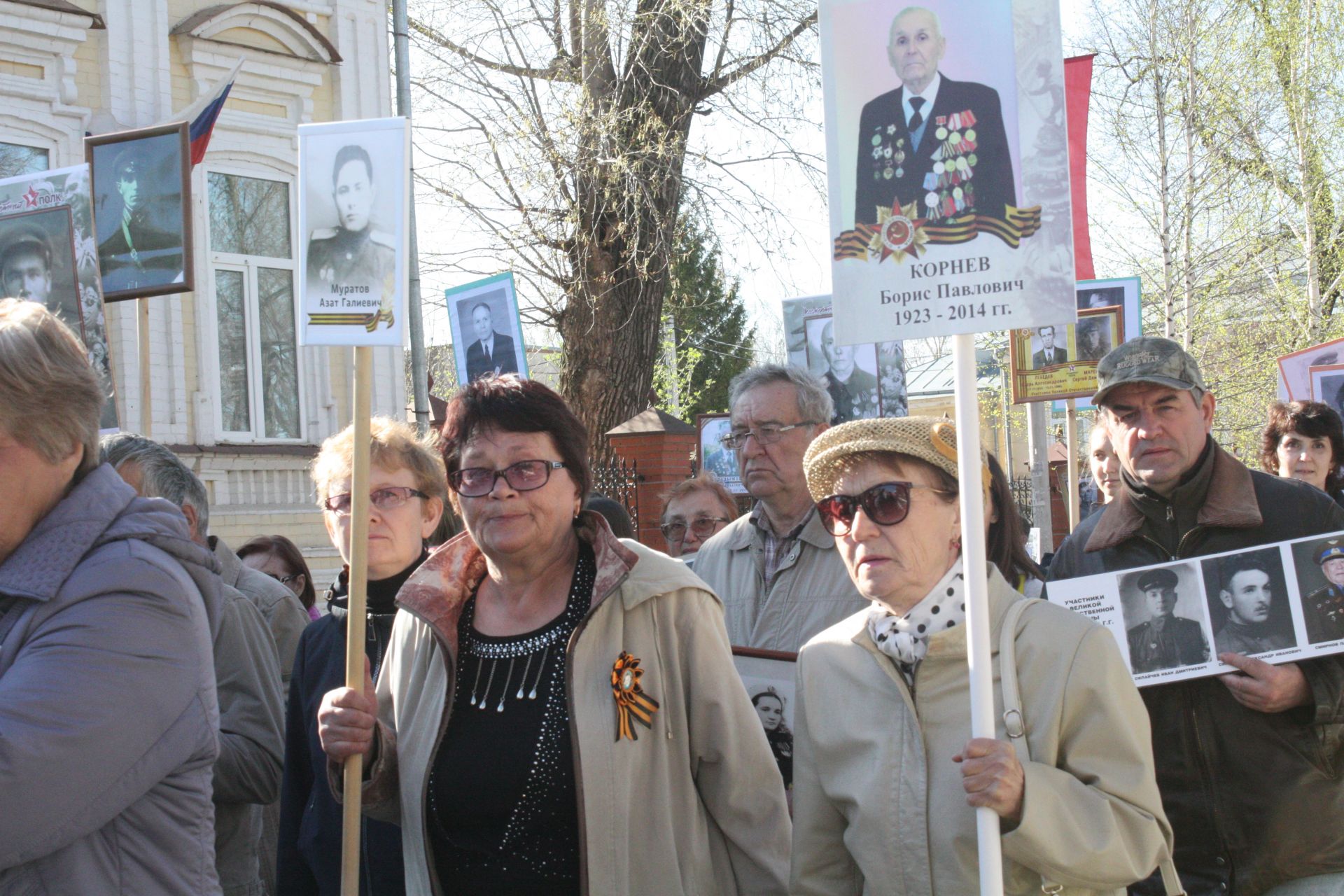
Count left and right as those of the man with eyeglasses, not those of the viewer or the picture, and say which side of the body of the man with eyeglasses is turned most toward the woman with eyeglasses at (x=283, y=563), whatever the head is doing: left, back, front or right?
right

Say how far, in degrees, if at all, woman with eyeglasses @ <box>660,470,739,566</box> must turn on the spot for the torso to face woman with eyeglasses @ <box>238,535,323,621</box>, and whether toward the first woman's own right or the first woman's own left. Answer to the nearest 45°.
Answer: approximately 45° to the first woman's own right

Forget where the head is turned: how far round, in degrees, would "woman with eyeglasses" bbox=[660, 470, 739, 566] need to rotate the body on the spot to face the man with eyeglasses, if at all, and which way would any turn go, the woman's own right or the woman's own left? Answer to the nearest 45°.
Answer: approximately 45° to the woman's own left

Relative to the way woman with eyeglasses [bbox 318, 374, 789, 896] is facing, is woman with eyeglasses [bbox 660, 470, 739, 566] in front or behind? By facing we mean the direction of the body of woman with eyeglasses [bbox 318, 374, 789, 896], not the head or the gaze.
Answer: behind

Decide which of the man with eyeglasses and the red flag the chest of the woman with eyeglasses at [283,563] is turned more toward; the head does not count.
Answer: the man with eyeglasses

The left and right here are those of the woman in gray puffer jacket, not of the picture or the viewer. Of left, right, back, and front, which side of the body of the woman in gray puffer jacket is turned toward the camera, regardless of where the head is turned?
left

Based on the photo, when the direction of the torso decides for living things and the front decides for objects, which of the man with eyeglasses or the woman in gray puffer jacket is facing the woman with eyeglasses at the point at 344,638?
the man with eyeglasses

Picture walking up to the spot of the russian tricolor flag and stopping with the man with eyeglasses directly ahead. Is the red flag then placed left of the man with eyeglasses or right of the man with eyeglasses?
left

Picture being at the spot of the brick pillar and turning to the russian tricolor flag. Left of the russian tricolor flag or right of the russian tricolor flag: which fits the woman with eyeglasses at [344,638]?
left

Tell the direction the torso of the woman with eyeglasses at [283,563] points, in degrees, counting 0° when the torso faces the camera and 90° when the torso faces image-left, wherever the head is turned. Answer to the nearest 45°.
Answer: approximately 45°
